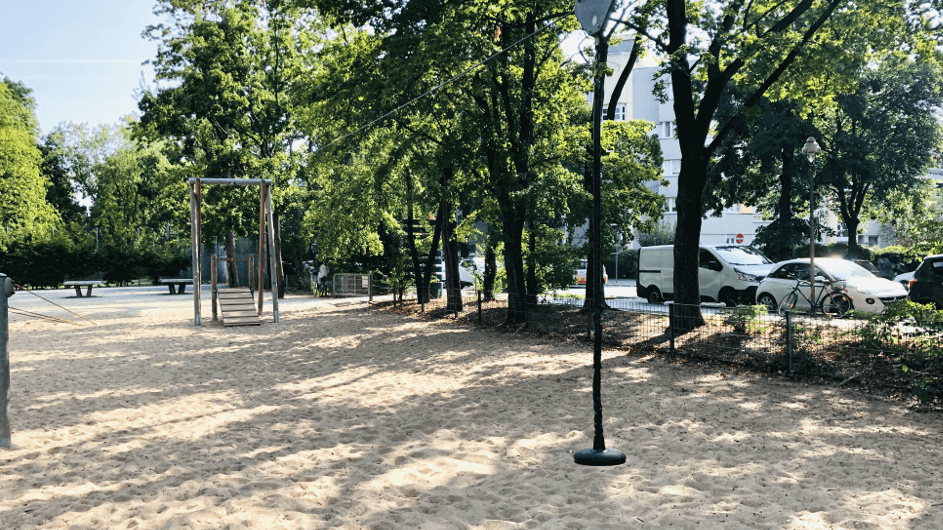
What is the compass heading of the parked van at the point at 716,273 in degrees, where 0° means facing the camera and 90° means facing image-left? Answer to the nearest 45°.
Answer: approximately 315°

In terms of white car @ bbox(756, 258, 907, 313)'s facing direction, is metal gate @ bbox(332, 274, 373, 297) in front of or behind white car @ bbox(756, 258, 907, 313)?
behind

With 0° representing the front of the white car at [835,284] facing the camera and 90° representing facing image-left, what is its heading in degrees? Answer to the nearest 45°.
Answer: approximately 315°

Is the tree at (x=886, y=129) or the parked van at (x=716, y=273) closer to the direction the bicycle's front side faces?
the parked van

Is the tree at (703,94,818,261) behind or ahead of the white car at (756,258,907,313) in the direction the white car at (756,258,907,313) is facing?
behind

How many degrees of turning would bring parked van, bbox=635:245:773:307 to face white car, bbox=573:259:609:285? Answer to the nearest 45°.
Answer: approximately 180°

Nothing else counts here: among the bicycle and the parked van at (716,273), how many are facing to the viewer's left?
1

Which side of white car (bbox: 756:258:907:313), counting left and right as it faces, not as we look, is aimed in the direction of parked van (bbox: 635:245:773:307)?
back

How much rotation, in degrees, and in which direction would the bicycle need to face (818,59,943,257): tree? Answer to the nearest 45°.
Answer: approximately 90° to its right

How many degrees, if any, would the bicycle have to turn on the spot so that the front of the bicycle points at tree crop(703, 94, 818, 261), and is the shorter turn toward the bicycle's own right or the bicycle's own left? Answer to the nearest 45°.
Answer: approximately 90° to the bicycle's own right

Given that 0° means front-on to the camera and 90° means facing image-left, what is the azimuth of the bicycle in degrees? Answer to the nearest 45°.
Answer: approximately 90°

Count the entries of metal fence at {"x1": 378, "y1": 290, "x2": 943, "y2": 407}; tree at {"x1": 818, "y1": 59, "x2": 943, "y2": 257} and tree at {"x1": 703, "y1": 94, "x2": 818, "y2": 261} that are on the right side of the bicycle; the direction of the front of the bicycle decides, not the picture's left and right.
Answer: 2
